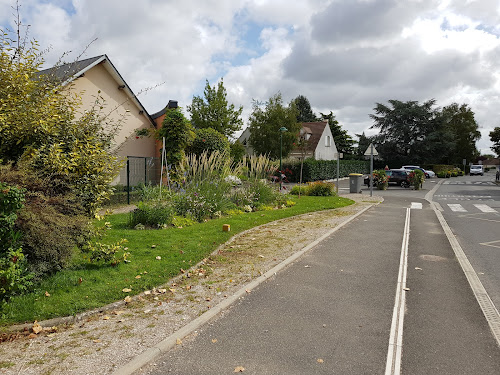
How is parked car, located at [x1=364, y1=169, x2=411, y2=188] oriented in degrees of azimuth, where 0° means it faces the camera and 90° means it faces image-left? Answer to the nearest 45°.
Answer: approximately 90°

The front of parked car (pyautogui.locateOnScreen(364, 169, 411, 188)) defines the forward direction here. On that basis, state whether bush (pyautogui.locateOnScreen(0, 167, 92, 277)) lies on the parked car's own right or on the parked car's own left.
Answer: on the parked car's own left

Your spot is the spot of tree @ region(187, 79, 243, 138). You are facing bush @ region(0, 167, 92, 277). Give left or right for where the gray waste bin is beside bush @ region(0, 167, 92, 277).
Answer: left

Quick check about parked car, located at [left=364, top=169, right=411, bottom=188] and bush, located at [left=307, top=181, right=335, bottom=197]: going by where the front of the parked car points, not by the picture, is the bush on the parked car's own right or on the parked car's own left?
on the parked car's own left

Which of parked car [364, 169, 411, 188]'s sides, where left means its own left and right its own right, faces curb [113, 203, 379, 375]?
left

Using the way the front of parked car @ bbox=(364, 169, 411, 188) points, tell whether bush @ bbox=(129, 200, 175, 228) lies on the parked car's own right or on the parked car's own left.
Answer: on the parked car's own left

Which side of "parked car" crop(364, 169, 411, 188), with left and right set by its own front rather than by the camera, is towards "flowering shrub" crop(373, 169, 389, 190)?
left
